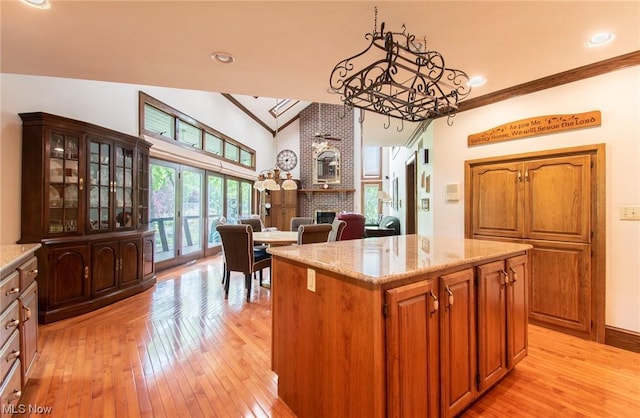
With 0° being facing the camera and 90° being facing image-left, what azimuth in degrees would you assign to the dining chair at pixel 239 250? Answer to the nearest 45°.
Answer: approximately 225°

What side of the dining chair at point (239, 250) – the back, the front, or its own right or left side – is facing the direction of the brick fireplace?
front

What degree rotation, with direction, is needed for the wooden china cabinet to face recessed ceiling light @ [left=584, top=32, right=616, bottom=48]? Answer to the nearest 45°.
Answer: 0° — it already faces it

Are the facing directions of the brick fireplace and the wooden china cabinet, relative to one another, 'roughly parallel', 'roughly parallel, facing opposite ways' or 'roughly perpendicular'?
roughly perpendicular

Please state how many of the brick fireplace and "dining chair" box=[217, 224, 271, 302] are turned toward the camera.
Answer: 1

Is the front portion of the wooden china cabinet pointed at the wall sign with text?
yes

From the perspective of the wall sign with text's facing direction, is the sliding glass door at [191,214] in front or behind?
in front

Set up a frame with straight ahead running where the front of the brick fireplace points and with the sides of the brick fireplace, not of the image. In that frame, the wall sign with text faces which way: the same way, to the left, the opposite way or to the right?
to the right

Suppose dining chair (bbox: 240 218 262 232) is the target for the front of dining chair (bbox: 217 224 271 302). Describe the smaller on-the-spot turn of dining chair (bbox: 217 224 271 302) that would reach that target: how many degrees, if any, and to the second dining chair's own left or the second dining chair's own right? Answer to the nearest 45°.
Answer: approximately 45° to the second dining chair's own left

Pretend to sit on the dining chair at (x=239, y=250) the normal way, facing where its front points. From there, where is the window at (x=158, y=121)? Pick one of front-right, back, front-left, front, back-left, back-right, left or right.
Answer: left

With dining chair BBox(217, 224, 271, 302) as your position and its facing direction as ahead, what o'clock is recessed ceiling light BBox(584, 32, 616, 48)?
The recessed ceiling light is roughly at 3 o'clock from the dining chair.
